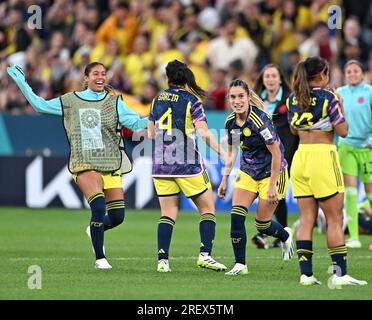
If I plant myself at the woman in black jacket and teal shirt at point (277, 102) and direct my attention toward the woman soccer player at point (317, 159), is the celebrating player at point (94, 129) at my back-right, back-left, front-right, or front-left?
front-right

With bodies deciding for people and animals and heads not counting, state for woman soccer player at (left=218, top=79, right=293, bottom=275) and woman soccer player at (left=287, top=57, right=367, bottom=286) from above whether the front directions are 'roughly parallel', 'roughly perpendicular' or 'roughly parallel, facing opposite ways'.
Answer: roughly parallel, facing opposite ways

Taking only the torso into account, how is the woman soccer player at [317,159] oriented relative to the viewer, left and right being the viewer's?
facing away from the viewer and to the right of the viewer

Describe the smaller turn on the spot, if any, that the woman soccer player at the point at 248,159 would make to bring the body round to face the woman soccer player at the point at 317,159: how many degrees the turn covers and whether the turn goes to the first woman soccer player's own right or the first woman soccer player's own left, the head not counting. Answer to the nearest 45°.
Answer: approximately 90° to the first woman soccer player's own left

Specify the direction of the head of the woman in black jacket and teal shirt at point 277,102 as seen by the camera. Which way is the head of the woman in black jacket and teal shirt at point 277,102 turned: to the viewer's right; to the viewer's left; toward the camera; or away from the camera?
toward the camera

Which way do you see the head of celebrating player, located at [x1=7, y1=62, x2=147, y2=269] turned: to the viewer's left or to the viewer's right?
to the viewer's right

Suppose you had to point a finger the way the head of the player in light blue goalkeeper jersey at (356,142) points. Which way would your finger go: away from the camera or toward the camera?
toward the camera

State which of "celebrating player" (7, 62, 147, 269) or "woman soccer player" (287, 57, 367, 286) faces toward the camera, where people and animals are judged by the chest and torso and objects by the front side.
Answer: the celebrating player

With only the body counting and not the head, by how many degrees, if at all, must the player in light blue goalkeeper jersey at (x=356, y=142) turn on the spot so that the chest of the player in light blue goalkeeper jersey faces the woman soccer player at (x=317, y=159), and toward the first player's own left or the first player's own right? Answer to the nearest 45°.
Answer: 0° — they already face them

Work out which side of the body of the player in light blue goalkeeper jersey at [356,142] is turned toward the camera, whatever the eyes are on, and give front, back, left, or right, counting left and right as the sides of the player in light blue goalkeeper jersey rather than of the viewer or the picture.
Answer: front

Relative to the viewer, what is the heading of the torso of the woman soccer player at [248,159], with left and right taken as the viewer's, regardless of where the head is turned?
facing the viewer and to the left of the viewer

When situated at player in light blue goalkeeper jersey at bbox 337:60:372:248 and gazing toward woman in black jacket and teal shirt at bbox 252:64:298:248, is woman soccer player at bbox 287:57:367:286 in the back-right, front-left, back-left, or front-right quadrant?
front-left

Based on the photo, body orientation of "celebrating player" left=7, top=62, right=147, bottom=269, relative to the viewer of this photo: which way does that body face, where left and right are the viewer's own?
facing the viewer
